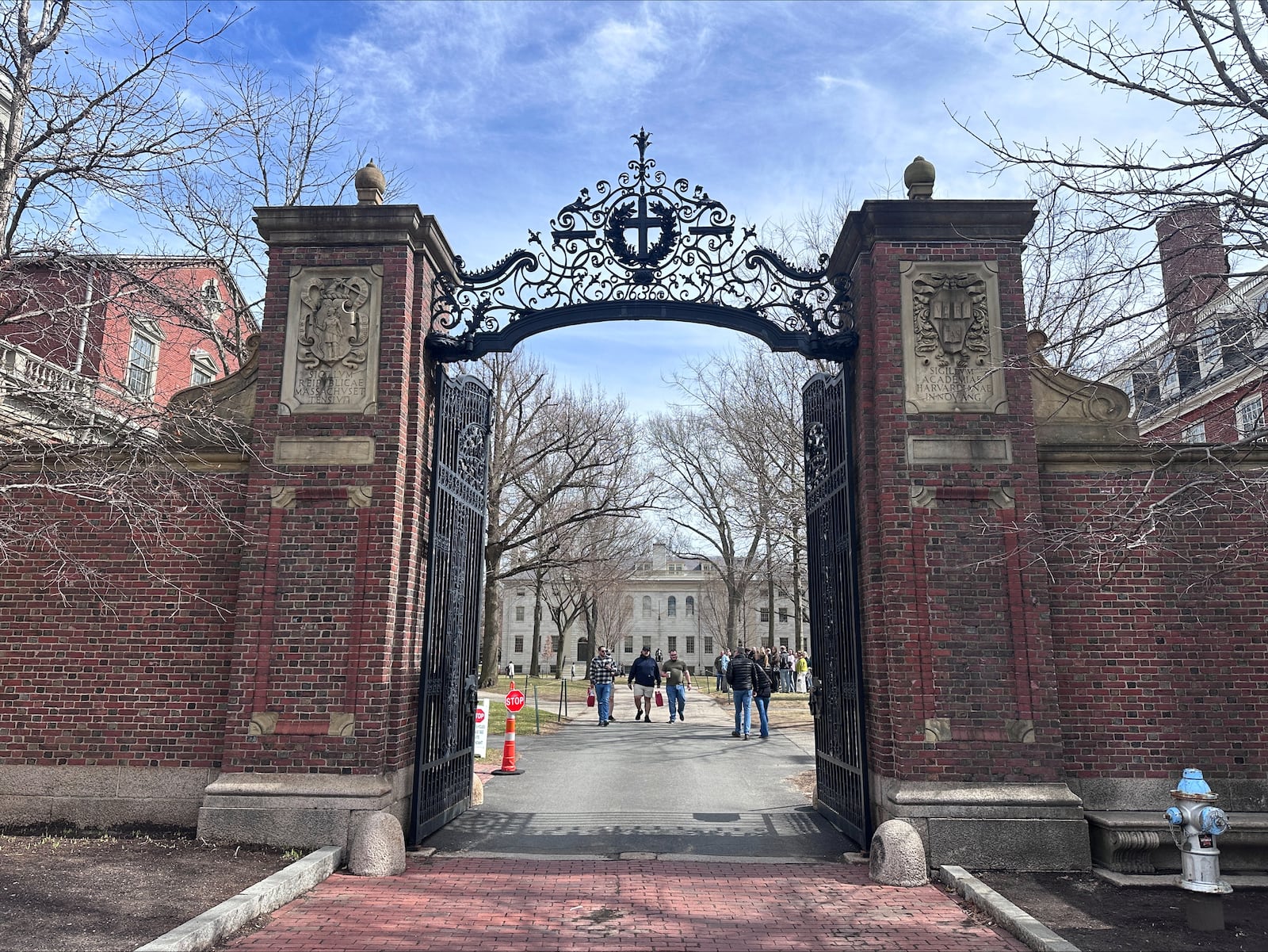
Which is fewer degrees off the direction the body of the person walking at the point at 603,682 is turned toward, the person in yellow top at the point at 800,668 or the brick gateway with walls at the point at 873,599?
the brick gateway with walls

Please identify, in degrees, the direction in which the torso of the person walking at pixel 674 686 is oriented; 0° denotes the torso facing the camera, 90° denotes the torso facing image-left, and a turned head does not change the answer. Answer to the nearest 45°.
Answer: approximately 0°

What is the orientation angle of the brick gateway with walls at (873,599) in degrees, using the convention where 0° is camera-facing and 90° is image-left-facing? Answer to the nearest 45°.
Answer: approximately 0°
